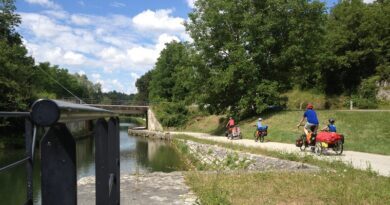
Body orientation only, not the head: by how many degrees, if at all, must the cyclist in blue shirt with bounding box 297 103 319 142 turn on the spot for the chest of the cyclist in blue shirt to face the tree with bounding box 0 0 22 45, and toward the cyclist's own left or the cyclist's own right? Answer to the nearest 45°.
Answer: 0° — they already face it

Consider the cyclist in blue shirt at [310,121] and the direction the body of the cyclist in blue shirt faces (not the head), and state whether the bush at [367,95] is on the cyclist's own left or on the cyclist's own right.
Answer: on the cyclist's own right

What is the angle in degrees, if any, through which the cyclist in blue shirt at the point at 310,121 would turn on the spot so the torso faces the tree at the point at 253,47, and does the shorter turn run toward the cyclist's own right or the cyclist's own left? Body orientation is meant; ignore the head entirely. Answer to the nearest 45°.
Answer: approximately 45° to the cyclist's own right

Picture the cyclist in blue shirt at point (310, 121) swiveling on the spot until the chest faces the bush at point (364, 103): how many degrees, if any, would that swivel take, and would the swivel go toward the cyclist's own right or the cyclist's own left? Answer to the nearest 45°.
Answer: approximately 45° to the cyclist's own right

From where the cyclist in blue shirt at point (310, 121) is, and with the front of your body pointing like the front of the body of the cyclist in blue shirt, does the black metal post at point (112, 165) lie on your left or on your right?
on your left

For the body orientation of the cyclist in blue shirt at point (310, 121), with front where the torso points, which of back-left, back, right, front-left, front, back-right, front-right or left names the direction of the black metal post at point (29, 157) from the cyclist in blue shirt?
back-left

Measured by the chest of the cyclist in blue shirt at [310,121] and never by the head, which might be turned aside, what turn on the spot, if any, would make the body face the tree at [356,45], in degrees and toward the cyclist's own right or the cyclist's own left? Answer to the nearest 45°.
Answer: approximately 45° to the cyclist's own right

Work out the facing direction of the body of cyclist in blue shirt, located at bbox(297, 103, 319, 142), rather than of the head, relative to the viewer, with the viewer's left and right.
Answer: facing away from the viewer and to the left of the viewer

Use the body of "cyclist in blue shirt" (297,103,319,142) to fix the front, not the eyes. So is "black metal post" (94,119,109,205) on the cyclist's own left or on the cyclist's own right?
on the cyclist's own left

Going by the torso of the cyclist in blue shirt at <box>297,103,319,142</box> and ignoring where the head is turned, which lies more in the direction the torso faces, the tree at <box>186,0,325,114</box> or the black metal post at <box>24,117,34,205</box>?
the tree
